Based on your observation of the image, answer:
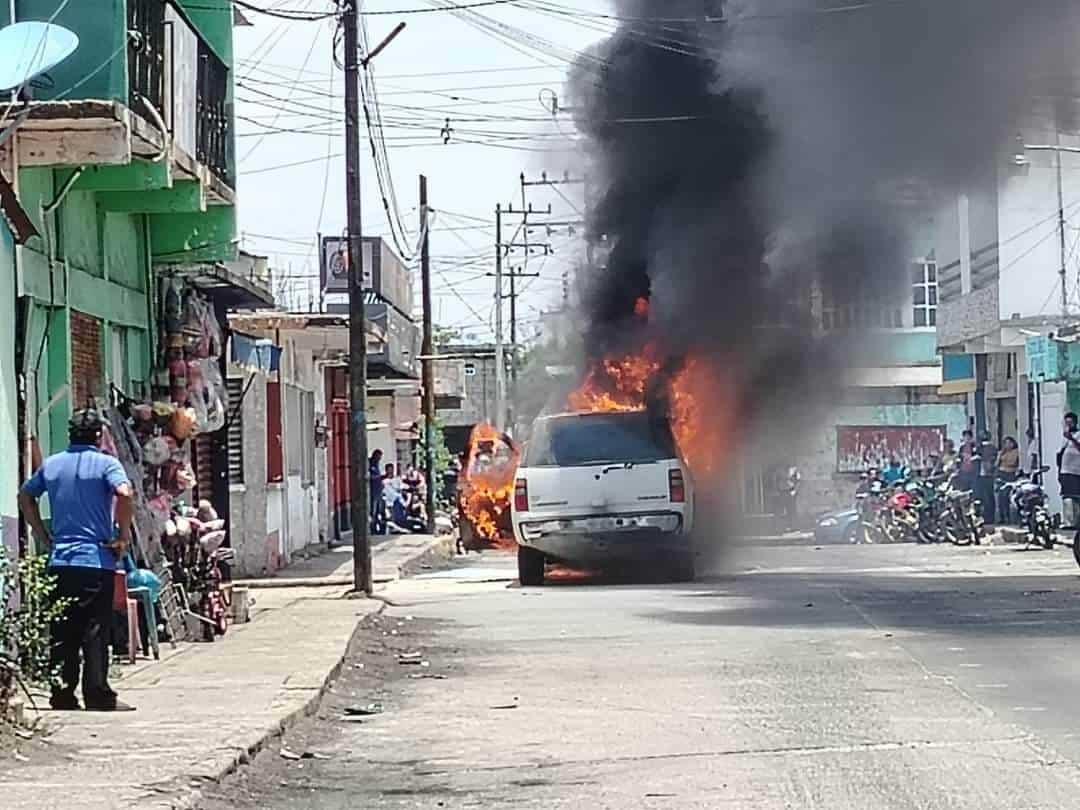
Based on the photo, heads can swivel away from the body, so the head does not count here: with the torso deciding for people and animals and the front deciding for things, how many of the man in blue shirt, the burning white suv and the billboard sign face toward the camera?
1

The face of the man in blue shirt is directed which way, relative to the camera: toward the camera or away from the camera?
away from the camera

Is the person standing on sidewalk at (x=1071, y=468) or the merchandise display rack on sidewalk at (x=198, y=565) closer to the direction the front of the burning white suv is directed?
the person standing on sidewalk

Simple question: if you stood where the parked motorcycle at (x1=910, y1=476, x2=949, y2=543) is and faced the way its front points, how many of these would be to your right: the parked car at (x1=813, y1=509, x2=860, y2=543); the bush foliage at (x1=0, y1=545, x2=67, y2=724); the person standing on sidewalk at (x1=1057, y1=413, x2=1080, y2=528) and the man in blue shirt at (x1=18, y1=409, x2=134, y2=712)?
1

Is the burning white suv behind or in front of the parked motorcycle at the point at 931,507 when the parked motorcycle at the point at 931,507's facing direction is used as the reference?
in front

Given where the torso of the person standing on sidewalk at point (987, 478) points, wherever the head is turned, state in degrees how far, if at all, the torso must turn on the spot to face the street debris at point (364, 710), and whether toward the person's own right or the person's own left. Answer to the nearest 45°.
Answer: approximately 90° to the person's own left

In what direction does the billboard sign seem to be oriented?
toward the camera

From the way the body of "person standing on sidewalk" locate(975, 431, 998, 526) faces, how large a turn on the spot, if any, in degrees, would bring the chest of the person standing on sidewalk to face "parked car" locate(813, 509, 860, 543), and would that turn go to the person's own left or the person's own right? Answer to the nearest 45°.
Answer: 0° — they already face it

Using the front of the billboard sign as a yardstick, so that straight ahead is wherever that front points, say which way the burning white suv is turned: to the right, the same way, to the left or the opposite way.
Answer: the opposite way

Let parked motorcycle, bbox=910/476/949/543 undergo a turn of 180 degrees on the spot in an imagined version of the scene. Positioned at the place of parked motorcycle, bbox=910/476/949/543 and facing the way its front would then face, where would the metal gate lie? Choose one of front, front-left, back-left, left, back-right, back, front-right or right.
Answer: back-left

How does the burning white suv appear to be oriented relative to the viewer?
away from the camera

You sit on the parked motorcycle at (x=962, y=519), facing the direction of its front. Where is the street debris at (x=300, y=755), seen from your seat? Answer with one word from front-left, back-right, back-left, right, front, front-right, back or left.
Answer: front-left

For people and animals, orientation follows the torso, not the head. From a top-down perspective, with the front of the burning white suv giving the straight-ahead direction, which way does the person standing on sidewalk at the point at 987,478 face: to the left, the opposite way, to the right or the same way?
to the left

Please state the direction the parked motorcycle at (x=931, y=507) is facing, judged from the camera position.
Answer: facing the viewer and to the left of the viewer

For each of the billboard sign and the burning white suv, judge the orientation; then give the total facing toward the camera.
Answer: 1

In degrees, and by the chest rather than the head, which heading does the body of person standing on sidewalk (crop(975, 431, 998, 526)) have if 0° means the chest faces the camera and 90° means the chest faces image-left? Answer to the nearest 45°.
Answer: approximately 90°

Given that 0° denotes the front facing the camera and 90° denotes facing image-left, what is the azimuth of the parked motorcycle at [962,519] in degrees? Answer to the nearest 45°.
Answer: approximately 45°
